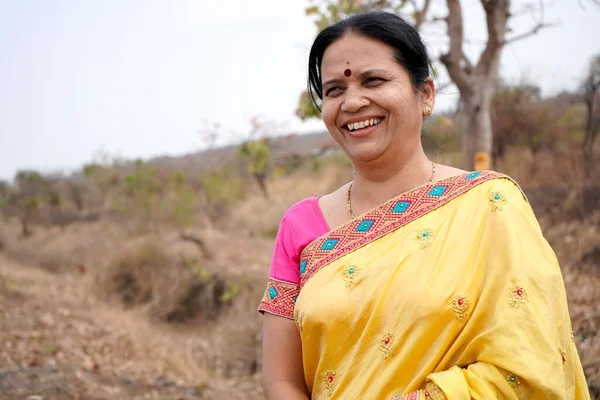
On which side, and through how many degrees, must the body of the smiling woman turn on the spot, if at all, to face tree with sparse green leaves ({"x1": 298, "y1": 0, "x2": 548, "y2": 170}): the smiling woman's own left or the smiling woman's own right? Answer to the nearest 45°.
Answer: approximately 135° to the smiling woman's own right

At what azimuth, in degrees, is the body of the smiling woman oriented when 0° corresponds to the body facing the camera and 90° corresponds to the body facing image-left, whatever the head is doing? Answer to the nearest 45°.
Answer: approximately 45°

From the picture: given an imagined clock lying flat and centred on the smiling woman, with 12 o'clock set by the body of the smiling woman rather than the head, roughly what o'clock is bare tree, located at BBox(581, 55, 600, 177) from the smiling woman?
The bare tree is roughly at 5 o'clock from the smiling woman.

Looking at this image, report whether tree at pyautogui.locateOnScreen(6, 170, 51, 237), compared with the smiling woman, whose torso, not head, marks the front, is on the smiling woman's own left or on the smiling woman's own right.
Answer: on the smiling woman's own right

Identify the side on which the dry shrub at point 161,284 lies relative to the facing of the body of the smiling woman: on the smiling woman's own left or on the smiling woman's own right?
on the smiling woman's own right
